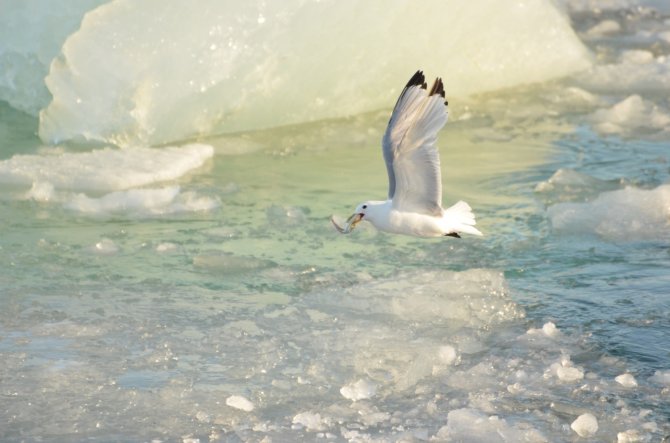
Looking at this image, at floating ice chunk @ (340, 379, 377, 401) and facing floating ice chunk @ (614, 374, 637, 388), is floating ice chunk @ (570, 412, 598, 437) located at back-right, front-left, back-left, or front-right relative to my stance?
front-right

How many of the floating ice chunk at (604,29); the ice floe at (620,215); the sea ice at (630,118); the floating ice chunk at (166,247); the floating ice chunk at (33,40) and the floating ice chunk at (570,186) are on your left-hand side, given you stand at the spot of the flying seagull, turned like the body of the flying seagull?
0

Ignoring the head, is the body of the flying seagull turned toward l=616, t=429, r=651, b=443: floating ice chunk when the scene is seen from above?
no

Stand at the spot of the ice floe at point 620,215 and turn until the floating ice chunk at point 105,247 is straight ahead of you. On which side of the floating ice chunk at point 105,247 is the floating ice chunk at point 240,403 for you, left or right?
left

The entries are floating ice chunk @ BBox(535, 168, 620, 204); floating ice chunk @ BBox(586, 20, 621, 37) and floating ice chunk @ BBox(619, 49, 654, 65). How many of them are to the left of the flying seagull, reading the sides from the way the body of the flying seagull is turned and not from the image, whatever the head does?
0

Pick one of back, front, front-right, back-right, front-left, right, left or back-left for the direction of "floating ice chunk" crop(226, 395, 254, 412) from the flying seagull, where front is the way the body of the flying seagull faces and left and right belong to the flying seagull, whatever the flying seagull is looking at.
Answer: front-left

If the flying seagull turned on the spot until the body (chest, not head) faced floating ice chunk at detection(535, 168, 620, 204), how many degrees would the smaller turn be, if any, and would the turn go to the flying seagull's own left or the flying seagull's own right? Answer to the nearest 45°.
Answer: approximately 135° to the flying seagull's own right

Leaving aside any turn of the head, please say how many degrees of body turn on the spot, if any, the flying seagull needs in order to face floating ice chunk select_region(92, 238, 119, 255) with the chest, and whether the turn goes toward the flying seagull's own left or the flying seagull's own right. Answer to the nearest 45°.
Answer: approximately 45° to the flying seagull's own right

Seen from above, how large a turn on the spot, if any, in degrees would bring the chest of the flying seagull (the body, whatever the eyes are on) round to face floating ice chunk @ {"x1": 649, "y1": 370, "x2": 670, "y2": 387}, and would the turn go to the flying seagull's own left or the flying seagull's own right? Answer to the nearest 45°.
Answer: approximately 180°

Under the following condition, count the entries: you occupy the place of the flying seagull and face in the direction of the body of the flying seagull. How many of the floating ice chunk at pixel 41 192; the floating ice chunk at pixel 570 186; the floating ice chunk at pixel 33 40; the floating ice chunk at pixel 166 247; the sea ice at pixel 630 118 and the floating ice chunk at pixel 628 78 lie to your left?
0

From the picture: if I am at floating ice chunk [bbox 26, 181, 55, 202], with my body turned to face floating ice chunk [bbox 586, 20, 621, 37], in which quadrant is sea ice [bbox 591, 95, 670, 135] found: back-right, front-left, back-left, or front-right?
front-right

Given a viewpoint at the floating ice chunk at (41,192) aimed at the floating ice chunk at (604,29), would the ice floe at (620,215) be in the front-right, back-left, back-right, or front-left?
front-right

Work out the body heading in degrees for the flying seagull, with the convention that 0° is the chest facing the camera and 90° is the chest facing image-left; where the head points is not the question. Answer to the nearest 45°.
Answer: approximately 90°

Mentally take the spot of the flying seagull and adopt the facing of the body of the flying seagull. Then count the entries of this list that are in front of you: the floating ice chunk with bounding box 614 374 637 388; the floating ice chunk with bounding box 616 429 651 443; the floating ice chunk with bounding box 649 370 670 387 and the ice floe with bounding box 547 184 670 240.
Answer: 0

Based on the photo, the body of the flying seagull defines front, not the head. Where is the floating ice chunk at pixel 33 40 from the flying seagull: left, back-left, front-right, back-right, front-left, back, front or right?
front-right
